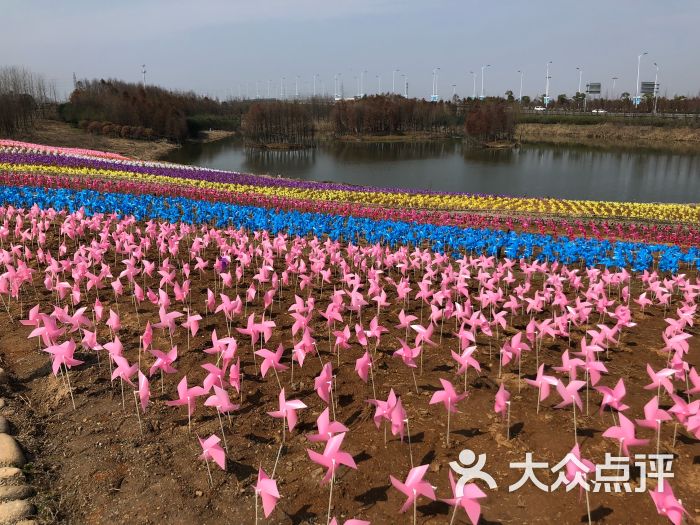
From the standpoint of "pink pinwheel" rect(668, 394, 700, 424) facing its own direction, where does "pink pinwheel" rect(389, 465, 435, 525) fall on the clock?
"pink pinwheel" rect(389, 465, 435, 525) is roughly at 1 o'clock from "pink pinwheel" rect(668, 394, 700, 424).

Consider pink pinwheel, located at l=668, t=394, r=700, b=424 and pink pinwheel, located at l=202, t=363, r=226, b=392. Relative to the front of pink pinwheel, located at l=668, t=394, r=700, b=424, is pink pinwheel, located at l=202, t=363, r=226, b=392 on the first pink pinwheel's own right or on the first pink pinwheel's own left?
on the first pink pinwheel's own right

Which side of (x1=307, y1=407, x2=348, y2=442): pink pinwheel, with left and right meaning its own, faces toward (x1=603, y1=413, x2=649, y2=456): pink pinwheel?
left

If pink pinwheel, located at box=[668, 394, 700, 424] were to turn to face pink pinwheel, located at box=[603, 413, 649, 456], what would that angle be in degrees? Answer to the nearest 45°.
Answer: approximately 45° to its right

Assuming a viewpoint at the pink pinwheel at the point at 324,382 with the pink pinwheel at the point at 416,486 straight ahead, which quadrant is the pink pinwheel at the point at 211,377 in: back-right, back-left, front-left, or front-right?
back-right

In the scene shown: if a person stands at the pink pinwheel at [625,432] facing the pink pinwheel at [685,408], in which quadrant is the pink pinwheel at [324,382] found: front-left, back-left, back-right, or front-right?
back-left

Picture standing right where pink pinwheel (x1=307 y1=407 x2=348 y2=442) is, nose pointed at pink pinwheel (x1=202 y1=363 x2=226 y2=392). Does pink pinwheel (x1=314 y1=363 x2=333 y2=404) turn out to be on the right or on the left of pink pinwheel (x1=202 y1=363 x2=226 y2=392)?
right

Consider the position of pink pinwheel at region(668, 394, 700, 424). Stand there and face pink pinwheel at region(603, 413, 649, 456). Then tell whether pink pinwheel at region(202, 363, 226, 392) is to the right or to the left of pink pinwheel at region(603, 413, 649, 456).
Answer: right

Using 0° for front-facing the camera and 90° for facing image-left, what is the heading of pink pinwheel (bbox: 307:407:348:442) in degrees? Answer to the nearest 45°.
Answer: approximately 0°

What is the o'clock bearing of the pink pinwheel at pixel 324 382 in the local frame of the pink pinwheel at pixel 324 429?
the pink pinwheel at pixel 324 382 is roughly at 6 o'clock from the pink pinwheel at pixel 324 429.
